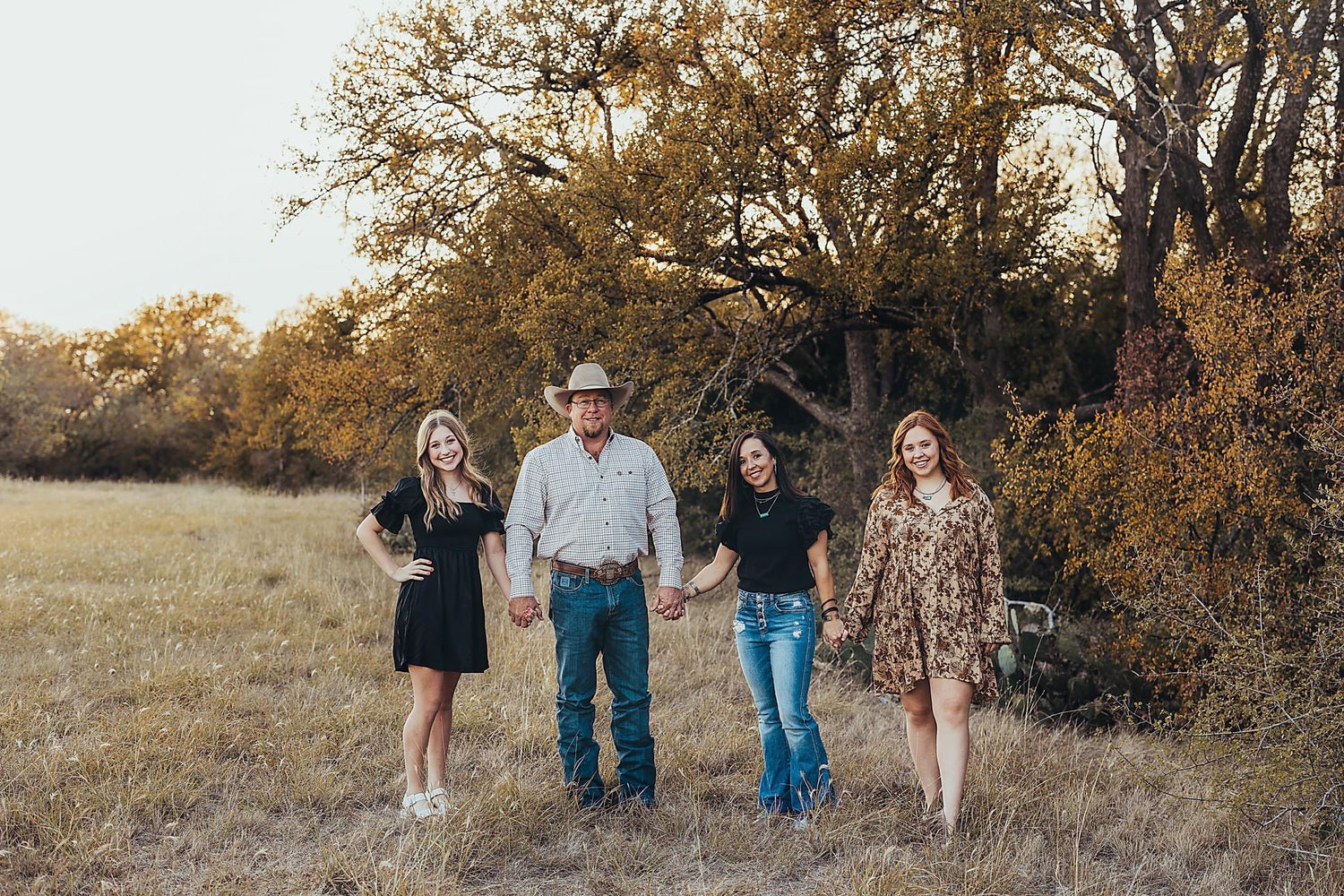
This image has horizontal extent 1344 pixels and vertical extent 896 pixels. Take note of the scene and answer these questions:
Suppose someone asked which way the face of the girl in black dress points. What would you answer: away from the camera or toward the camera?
toward the camera

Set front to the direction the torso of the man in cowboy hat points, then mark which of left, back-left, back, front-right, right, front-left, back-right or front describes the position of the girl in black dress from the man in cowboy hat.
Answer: right

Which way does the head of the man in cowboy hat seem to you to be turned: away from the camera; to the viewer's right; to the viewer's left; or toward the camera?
toward the camera

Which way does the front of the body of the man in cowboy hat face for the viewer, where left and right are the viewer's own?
facing the viewer
